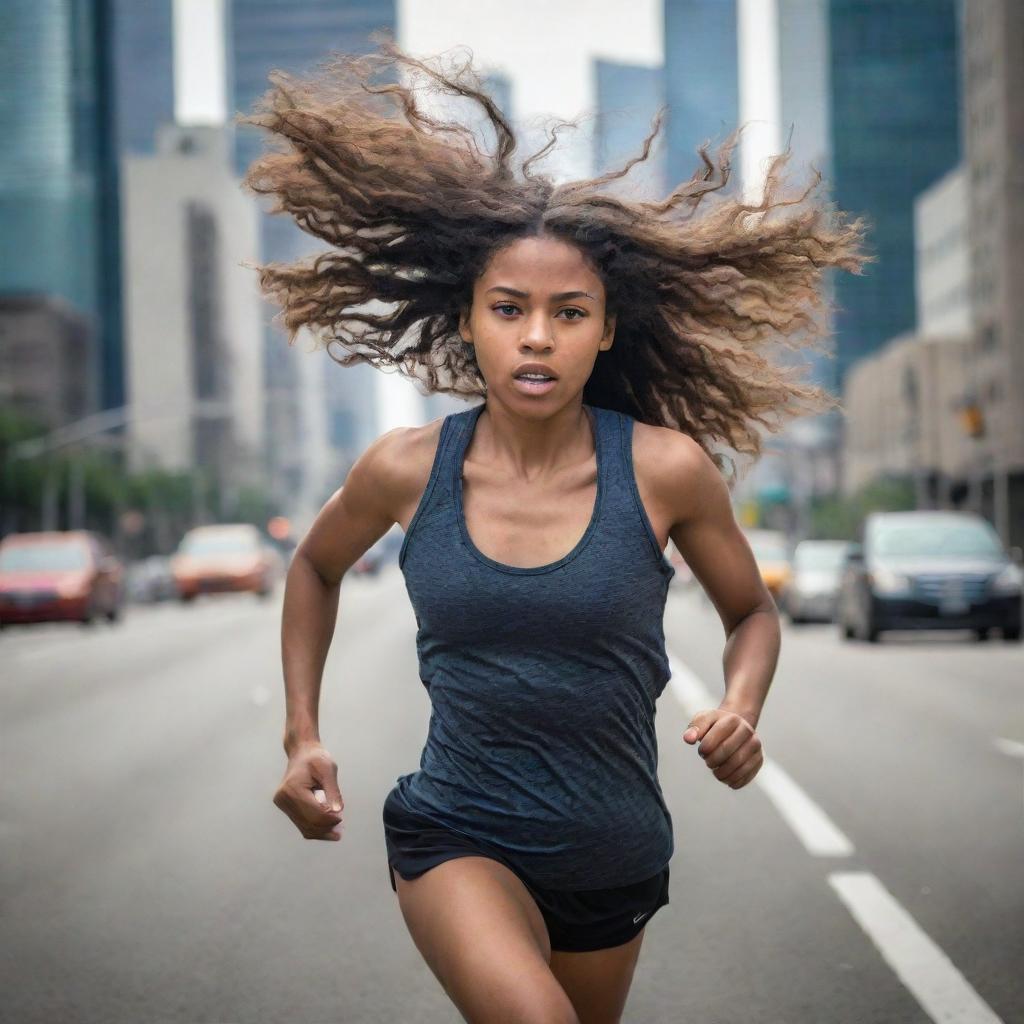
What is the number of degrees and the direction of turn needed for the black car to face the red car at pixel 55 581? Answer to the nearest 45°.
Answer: approximately 135° to its right

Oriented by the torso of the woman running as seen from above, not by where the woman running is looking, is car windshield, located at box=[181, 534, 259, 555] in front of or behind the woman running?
behind

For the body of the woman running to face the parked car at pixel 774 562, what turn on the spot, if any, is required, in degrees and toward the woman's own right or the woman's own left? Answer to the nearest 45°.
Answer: approximately 180°

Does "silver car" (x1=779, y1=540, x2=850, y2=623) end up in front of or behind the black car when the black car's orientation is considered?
behind
